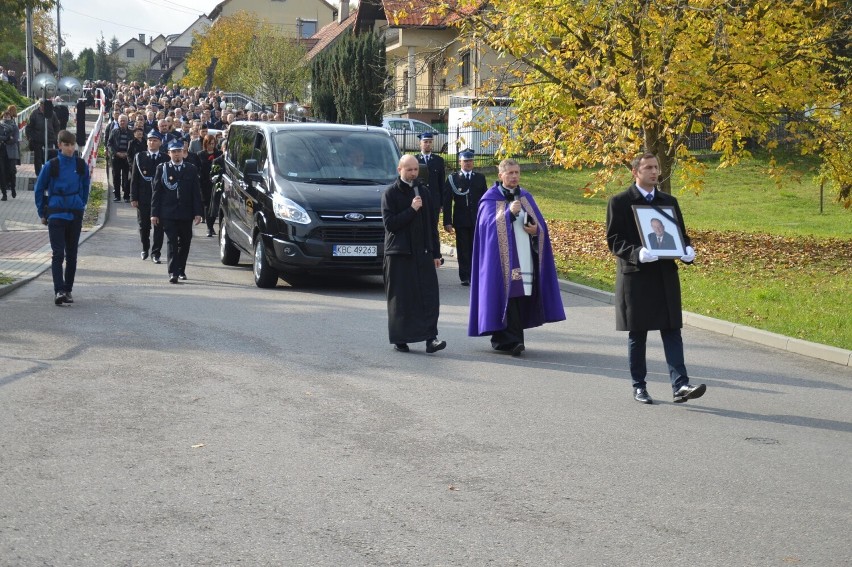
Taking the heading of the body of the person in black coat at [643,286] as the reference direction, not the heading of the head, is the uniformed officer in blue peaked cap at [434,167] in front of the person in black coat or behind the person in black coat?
behind

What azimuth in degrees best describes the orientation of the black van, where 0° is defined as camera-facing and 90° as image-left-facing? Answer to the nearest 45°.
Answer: approximately 315°

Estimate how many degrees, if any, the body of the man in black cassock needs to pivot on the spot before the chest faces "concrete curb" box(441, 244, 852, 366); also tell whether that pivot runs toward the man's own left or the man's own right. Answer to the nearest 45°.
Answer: approximately 45° to the man's own left

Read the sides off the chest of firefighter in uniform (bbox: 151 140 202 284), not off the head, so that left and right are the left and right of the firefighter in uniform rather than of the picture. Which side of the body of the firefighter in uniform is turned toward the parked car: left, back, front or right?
back

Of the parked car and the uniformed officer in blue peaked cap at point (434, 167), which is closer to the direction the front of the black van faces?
the uniformed officer in blue peaked cap

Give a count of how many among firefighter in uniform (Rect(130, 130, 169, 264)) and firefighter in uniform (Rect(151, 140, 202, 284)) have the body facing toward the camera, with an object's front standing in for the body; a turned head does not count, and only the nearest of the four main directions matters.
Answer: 2

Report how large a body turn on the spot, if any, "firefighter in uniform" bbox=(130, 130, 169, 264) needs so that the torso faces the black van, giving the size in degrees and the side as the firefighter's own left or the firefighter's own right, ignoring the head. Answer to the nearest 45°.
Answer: approximately 45° to the firefighter's own left

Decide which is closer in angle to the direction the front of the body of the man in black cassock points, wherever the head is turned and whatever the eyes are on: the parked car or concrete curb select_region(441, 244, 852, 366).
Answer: the concrete curb

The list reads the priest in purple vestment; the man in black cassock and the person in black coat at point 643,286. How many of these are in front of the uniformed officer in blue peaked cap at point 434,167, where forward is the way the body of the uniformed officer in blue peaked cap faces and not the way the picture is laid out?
3

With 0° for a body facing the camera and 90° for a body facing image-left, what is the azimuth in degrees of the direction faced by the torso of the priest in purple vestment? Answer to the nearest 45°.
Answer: approximately 315°

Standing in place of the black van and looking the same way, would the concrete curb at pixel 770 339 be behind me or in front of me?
in front

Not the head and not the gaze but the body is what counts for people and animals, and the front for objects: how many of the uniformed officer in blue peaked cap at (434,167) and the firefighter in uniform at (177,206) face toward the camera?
2

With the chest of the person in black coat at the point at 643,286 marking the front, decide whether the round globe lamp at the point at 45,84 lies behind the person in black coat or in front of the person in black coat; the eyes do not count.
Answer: behind
